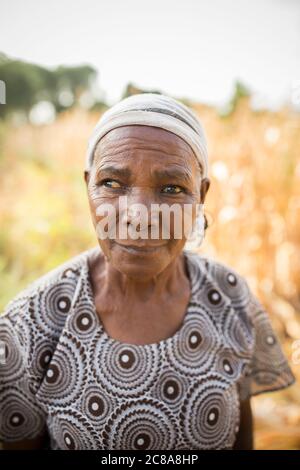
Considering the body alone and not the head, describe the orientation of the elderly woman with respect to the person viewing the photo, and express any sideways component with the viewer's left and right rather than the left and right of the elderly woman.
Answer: facing the viewer
